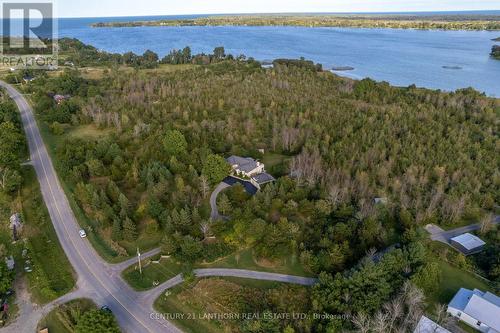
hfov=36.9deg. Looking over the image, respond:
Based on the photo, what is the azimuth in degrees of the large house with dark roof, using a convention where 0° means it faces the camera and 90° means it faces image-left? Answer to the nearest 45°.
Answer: approximately 45°

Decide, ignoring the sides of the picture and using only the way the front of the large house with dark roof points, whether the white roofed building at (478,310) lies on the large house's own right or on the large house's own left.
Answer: on the large house's own left

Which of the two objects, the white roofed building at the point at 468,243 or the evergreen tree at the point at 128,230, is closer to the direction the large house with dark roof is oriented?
the evergreen tree

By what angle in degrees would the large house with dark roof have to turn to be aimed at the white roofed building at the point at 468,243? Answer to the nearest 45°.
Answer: approximately 90° to its left

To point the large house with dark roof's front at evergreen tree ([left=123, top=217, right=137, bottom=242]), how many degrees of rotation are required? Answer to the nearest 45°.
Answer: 0° — it already faces it
